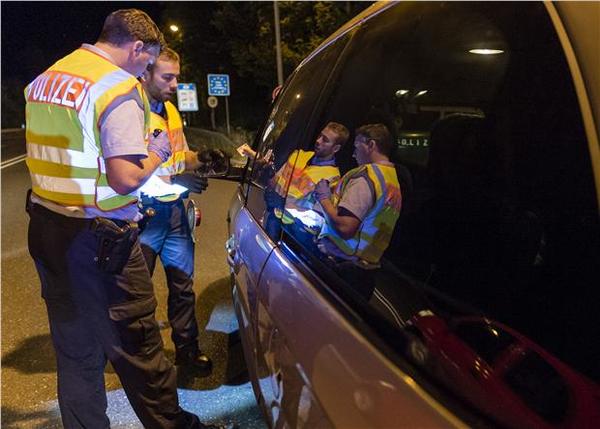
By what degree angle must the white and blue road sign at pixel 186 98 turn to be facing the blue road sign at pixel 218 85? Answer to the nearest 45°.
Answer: approximately 45° to its left

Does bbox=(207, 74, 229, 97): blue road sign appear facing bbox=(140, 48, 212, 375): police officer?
yes

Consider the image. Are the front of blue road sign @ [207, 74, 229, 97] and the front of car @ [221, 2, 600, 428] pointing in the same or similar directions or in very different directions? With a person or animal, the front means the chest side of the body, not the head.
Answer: very different directions

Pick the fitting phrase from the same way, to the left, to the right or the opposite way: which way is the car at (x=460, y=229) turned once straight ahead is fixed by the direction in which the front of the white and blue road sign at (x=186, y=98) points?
the opposite way

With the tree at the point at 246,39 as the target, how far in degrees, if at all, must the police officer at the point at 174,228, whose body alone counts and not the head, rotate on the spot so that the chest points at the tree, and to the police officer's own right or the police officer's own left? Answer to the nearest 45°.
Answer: approximately 135° to the police officer's own left

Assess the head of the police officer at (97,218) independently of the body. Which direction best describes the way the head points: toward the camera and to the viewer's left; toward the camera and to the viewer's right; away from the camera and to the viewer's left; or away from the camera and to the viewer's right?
away from the camera and to the viewer's right

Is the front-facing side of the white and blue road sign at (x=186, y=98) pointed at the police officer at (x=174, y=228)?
yes

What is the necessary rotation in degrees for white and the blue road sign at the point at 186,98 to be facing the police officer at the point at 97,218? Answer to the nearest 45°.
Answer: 0° — it already faces them

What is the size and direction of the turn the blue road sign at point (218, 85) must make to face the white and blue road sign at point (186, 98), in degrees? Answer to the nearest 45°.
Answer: approximately 135° to its right

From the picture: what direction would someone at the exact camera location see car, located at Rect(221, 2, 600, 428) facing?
facing away from the viewer and to the left of the viewer
